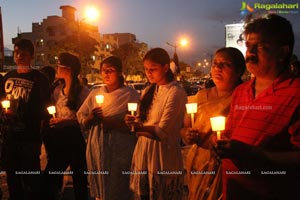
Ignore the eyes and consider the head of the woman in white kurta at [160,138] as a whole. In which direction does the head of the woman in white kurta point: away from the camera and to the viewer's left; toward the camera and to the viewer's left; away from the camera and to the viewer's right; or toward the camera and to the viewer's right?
toward the camera and to the viewer's left

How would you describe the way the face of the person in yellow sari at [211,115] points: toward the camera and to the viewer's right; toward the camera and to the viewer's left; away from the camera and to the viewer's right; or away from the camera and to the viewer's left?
toward the camera and to the viewer's left

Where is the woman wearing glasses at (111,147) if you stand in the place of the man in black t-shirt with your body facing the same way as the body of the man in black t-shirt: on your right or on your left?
on your left

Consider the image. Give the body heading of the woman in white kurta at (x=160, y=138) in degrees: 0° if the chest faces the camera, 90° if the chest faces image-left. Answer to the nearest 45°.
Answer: approximately 45°

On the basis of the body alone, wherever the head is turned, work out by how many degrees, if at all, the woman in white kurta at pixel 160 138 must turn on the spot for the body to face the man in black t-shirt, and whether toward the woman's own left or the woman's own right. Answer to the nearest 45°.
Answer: approximately 90° to the woman's own right

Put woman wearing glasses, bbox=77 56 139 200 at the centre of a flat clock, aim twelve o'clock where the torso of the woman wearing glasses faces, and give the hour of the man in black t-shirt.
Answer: The man in black t-shirt is roughly at 2 o'clock from the woman wearing glasses.

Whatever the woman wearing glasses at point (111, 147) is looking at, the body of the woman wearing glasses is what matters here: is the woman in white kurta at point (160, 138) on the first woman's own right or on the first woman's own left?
on the first woman's own left

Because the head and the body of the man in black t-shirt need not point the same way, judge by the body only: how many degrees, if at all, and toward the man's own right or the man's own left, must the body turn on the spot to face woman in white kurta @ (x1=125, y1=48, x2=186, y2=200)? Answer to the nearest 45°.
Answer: approximately 90° to the man's own left

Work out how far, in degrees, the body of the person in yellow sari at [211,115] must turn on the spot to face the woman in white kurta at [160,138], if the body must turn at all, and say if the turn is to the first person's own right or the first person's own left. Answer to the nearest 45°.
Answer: approximately 90° to the first person's own right

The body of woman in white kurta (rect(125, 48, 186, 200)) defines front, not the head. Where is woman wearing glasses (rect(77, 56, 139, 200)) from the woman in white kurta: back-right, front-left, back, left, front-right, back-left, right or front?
right

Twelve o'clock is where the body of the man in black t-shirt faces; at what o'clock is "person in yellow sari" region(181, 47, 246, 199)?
The person in yellow sari is roughly at 9 o'clock from the man in black t-shirt.
